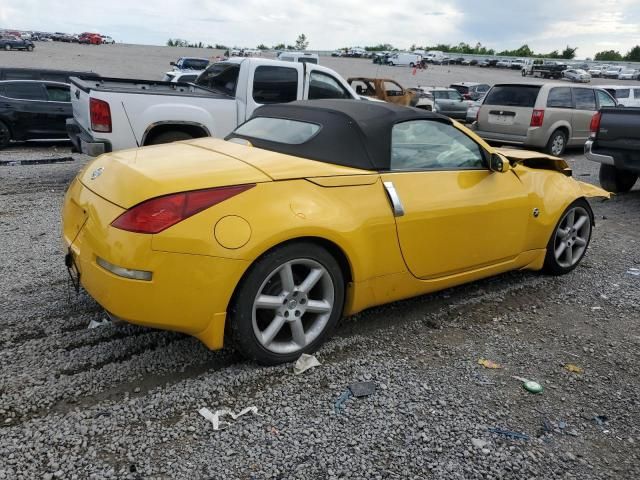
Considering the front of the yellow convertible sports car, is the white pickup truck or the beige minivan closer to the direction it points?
the beige minivan

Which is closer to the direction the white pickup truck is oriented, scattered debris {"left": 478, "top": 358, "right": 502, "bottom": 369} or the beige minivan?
the beige minivan

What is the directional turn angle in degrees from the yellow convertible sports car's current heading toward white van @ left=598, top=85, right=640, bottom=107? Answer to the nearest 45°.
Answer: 0° — it already faces it

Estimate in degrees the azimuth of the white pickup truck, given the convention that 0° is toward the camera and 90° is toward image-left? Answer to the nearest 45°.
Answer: approximately 225°

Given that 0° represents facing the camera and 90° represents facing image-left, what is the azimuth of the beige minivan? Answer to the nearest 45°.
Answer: approximately 225°

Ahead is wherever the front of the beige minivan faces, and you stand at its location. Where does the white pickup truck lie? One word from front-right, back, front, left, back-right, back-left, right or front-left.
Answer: back

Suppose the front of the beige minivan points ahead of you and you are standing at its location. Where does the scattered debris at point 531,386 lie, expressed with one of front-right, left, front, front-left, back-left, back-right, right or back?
back-right

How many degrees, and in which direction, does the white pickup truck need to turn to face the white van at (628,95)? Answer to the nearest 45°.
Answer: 0° — it already faces it

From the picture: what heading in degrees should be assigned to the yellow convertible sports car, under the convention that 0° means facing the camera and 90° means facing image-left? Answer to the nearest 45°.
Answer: approximately 225°

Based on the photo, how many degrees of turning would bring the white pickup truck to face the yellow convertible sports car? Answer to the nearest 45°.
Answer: approximately 135° to its right

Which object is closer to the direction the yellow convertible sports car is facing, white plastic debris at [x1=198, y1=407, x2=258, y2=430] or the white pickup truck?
the white pickup truck

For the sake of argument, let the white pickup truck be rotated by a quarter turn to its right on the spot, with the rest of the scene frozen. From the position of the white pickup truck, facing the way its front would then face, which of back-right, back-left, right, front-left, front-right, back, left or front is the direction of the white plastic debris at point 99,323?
front-right

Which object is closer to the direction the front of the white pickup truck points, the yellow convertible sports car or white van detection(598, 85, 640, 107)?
the white van
